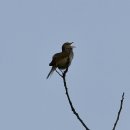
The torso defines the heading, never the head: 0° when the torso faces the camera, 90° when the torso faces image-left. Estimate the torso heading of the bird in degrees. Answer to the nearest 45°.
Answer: approximately 270°
